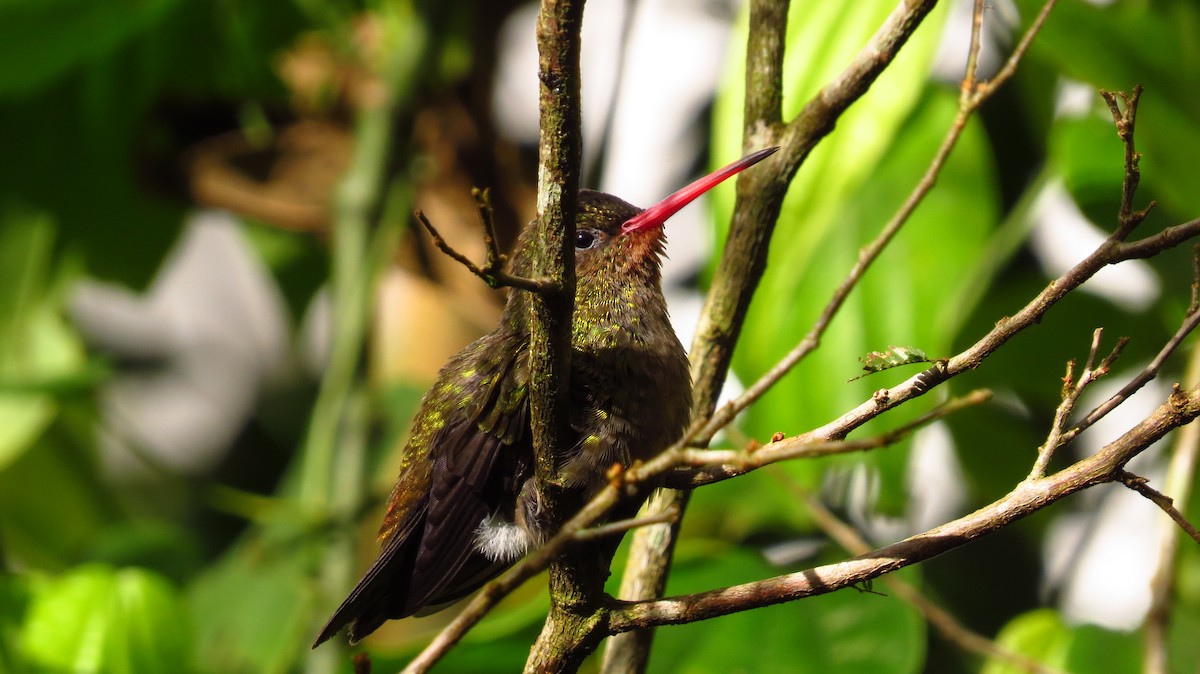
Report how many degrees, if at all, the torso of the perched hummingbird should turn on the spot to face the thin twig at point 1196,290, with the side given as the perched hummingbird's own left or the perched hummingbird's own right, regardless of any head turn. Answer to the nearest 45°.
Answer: approximately 45° to the perched hummingbird's own right

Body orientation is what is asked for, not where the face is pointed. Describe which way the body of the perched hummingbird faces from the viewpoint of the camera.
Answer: to the viewer's right

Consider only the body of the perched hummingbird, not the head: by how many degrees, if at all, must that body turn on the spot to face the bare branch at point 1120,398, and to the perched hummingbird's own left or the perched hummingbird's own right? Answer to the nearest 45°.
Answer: approximately 45° to the perched hummingbird's own right

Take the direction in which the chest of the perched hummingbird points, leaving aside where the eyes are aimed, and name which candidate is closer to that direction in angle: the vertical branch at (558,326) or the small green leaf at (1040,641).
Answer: the small green leaf

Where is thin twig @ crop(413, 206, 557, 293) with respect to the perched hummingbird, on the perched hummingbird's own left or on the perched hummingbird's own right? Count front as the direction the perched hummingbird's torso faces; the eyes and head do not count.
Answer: on the perched hummingbird's own right

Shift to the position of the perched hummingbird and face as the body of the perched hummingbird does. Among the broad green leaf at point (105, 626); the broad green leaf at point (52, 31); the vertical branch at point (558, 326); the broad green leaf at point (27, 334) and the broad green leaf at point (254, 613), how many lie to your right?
1

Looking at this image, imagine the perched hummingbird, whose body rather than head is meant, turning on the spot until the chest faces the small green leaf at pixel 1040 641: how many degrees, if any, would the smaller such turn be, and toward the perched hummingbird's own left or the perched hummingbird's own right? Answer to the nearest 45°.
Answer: approximately 45° to the perched hummingbird's own left

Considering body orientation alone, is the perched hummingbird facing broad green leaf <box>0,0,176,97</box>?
no

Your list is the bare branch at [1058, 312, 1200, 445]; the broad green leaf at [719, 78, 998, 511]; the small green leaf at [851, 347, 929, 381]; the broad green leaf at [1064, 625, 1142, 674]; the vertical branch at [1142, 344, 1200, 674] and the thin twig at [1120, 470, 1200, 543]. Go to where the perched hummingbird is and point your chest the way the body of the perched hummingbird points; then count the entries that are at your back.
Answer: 0

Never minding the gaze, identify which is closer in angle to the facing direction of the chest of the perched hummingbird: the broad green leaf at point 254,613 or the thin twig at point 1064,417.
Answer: the thin twig

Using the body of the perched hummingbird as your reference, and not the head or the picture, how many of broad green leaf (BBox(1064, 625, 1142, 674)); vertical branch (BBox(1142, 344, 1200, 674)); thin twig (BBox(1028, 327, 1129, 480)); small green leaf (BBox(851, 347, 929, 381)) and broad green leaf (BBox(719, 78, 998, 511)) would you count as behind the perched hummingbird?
0

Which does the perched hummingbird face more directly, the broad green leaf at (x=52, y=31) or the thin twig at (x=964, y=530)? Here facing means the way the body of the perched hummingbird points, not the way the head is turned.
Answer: the thin twig

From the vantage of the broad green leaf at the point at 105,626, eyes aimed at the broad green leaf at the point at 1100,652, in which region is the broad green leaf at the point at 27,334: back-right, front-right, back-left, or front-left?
back-left

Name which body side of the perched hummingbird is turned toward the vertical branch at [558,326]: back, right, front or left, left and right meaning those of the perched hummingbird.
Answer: right
